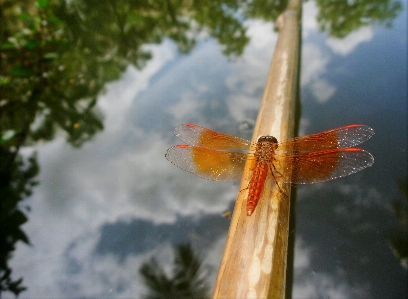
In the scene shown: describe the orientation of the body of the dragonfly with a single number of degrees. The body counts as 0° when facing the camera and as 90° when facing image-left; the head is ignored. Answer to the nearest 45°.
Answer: approximately 180°
